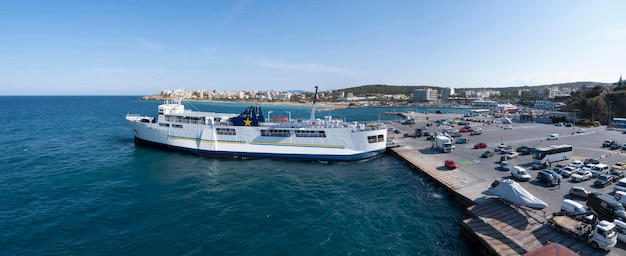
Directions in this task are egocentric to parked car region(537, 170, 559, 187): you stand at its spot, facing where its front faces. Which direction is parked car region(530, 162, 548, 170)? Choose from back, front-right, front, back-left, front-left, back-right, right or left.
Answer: back-left

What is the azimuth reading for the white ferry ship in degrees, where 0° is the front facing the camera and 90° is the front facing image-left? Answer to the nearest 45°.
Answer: approximately 135°

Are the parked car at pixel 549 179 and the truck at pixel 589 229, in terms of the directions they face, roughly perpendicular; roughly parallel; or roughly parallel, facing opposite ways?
roughly parallel

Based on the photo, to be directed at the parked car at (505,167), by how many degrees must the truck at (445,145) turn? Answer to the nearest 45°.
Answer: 0° — it already faces it

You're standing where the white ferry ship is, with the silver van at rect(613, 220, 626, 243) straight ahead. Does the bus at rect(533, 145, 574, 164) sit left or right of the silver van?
left

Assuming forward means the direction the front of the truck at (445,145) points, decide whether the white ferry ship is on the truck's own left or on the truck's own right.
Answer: on the truck's own right

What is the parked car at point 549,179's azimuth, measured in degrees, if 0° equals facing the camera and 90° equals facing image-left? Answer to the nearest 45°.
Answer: approximately 315°

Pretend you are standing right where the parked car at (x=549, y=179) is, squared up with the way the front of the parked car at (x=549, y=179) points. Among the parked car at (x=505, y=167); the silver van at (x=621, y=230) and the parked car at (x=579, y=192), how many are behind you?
1
